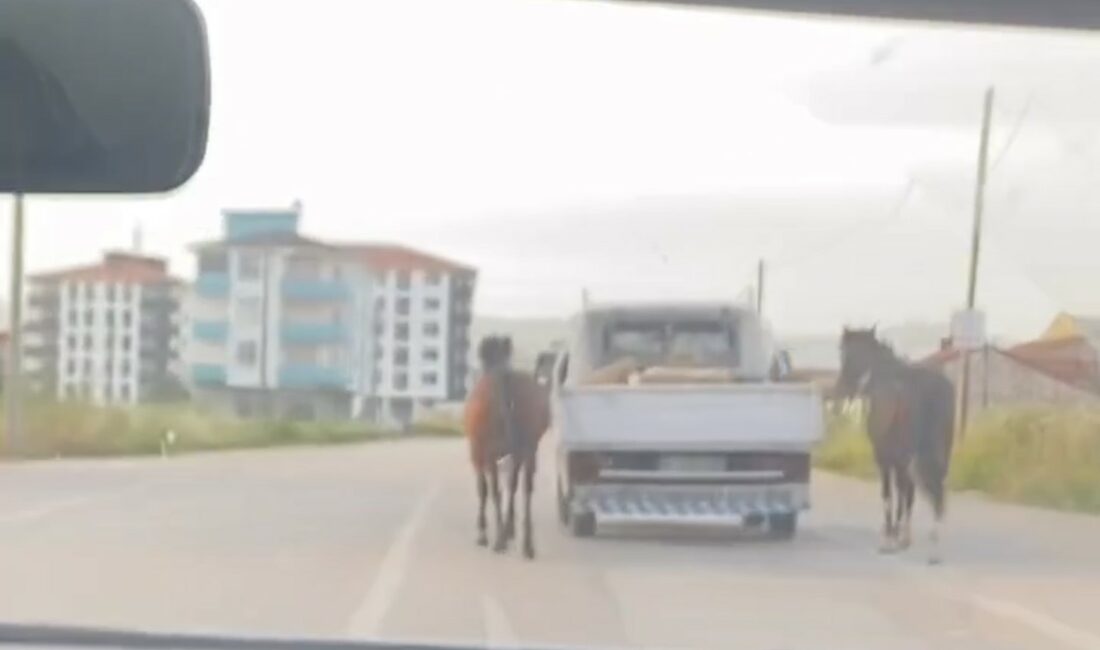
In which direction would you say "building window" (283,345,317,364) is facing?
toward the camera

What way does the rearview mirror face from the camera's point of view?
toward the camera

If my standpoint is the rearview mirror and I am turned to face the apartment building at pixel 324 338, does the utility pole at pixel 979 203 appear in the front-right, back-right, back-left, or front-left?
front-right

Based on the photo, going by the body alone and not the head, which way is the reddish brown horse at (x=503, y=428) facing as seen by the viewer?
away from the camera

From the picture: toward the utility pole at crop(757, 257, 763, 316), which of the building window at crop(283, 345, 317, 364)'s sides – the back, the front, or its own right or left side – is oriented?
left

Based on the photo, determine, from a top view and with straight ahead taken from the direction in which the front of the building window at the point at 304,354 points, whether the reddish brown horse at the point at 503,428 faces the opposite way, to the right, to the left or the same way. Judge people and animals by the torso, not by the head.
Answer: the opposite way

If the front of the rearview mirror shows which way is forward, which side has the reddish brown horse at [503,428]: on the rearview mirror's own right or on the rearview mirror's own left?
on the rearview mirror's own left

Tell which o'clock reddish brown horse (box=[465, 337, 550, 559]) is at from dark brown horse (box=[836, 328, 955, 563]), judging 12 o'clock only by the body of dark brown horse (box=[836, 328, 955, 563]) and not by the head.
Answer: reddish brown horse (box=[465, 337, 550, 559]) is roughly at 10 o'clock from dark brown horse (box=[836, 328, 955, 563]).
